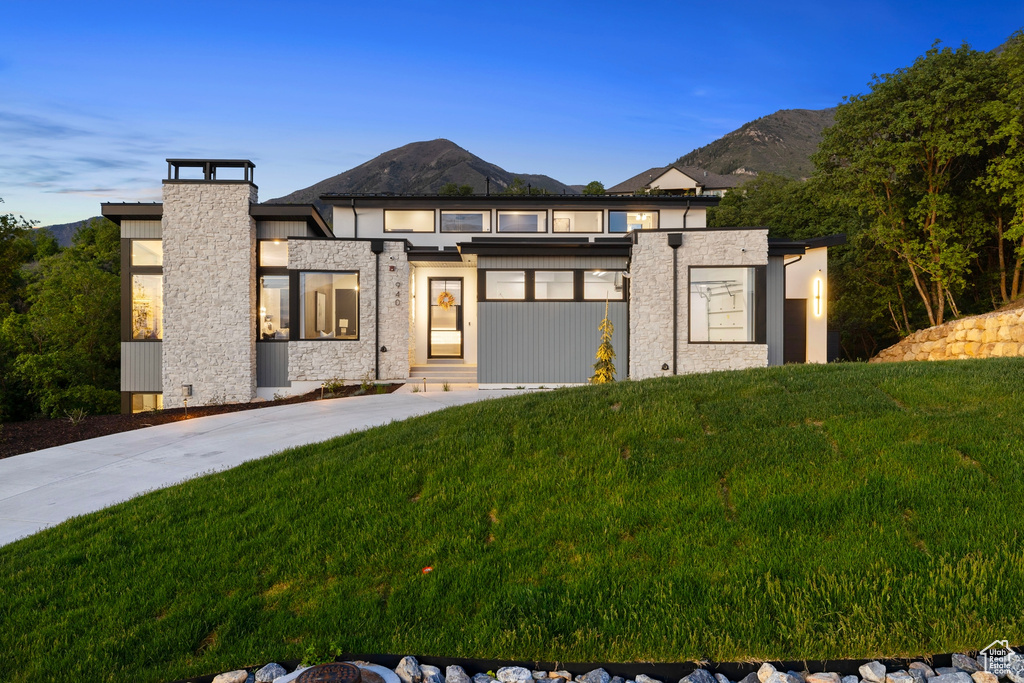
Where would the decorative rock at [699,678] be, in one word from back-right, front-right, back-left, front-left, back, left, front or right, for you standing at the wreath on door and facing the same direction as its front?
front

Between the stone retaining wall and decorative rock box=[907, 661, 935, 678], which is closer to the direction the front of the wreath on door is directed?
the decorative rock

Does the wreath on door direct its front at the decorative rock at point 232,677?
yes

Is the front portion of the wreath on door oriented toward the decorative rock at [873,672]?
yes

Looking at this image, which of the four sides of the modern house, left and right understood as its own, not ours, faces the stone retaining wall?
left

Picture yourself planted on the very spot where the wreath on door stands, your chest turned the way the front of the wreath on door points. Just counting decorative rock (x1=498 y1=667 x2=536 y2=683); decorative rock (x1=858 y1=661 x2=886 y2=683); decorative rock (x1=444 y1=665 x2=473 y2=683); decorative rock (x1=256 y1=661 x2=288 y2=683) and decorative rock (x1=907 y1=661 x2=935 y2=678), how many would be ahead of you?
5

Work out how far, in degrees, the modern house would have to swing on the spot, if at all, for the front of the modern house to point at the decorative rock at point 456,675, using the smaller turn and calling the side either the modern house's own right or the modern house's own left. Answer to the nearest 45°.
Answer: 0° — it already faces it

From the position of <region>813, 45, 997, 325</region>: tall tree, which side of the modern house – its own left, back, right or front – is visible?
left

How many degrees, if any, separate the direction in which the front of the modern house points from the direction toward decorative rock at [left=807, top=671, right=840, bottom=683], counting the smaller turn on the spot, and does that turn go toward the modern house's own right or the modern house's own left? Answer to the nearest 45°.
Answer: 0° — it already faces it

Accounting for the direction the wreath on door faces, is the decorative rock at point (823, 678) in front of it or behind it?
in front

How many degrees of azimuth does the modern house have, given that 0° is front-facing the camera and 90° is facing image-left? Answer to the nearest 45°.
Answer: approximately 0°

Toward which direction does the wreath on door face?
toward the camera

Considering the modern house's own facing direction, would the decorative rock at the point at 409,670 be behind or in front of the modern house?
in front

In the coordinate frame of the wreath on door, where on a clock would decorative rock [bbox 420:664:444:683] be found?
The decorative rock is roughly at 12 o'clock from the wreath on door.
